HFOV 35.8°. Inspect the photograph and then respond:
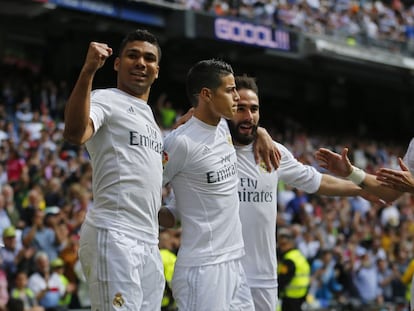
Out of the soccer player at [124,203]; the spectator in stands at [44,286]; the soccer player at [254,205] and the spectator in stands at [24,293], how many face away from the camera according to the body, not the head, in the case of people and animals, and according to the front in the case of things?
0

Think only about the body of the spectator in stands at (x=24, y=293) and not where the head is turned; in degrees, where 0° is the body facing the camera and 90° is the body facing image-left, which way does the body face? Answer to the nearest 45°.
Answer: approximately 315°

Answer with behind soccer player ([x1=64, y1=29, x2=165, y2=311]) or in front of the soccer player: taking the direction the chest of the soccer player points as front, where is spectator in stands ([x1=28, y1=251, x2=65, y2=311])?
behind

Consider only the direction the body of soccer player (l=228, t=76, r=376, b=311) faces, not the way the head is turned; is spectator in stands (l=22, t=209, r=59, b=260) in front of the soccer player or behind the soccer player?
behind

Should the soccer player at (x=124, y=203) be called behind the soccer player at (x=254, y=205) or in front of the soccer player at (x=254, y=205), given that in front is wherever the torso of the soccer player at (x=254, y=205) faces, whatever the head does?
in front

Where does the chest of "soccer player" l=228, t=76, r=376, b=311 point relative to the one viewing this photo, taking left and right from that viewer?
facing the viewer

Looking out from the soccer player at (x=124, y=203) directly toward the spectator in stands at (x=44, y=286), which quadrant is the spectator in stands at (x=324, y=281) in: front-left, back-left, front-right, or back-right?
front-right

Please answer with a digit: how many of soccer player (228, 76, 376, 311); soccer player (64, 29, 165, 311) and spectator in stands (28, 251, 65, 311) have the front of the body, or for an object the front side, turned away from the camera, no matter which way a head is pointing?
0

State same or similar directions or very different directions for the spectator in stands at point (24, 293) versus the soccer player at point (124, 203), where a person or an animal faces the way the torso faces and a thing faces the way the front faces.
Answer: same or similar directions

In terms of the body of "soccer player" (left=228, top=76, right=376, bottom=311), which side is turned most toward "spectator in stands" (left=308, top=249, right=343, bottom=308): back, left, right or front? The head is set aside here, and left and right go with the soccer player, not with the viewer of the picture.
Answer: back

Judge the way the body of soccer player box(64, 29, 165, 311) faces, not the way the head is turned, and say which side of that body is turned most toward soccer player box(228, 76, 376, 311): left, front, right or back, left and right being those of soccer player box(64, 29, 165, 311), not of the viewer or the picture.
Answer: left

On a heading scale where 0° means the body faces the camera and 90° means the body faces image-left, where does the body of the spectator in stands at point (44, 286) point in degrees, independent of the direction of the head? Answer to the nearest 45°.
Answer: approximately 315°
